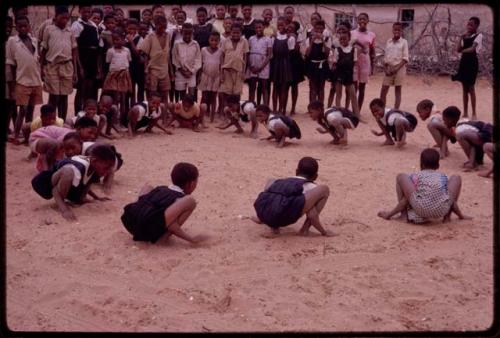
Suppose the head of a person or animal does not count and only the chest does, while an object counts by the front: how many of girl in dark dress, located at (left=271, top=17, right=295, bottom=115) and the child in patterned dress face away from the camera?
1

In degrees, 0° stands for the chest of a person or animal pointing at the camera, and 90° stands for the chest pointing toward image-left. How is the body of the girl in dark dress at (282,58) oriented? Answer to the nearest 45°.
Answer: approximately 0°

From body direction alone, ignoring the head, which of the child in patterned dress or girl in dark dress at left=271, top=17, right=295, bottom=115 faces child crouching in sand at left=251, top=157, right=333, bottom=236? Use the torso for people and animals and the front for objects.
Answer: the girl in dark dress

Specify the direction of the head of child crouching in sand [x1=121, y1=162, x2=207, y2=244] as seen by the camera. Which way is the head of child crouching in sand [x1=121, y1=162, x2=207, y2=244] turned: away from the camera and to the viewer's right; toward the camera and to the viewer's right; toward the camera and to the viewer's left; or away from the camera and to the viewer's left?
away from the camera and to the viewer's right

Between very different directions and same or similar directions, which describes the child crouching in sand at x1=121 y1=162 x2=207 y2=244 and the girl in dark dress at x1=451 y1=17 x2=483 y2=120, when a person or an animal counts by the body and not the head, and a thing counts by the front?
very different directions

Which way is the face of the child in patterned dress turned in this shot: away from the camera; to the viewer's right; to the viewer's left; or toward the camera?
away from the camera

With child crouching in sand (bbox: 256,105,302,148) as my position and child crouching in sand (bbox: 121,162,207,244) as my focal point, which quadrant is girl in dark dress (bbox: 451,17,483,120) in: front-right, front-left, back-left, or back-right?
back-left

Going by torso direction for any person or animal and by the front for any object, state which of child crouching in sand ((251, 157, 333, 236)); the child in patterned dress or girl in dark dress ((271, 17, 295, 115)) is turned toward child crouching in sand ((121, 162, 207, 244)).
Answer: the girl in dark dress

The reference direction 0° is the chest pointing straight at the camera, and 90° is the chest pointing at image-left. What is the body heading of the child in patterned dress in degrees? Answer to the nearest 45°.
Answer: approximately 180°

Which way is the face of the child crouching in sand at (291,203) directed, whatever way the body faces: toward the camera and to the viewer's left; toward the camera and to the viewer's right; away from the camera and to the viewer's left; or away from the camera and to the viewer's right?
away from the camera and to the viewer's right
